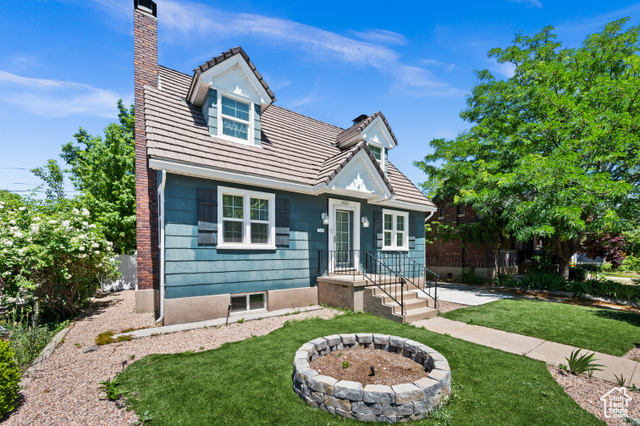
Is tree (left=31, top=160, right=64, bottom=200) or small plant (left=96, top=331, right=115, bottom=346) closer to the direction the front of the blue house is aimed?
the small plant

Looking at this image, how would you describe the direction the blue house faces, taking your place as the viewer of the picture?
facing the viewer and to the right of the viewer

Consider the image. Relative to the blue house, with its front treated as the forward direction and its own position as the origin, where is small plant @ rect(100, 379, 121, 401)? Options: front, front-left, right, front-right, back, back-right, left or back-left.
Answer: front-right

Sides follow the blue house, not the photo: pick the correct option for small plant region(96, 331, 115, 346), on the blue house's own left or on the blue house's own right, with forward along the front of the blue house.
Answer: on the blue house's own right
